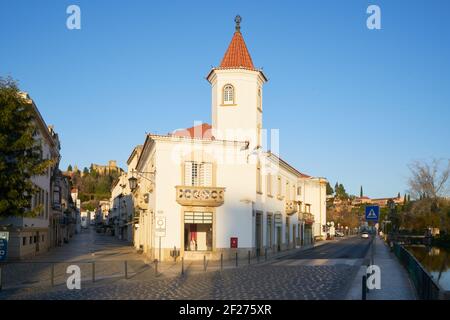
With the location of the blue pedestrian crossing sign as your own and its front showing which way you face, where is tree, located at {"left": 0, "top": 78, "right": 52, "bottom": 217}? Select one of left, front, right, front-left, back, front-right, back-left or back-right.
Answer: right

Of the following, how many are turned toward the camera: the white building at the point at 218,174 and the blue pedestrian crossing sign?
2

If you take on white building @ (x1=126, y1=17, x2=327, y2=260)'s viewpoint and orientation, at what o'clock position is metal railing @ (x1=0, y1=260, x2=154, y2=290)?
The metal railing is roughly at 1 o'clock from the white building.

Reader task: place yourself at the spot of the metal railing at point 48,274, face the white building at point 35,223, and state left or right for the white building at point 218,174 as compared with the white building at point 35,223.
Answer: right

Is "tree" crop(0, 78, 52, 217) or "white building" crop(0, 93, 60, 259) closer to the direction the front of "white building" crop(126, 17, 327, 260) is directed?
the tree

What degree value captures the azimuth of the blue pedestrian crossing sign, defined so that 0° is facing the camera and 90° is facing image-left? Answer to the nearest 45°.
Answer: approximately 0°

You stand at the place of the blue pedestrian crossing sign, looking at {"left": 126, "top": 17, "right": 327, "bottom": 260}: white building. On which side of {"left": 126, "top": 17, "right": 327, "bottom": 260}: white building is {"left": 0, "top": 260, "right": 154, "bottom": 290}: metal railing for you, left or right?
left

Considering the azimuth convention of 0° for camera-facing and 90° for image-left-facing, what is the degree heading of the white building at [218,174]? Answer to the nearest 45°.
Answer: approximately 0°

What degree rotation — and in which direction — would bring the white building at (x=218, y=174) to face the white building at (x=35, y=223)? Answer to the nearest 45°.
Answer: approximately 90° to its right

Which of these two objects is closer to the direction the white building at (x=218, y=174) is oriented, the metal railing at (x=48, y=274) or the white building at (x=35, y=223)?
the metal railing
